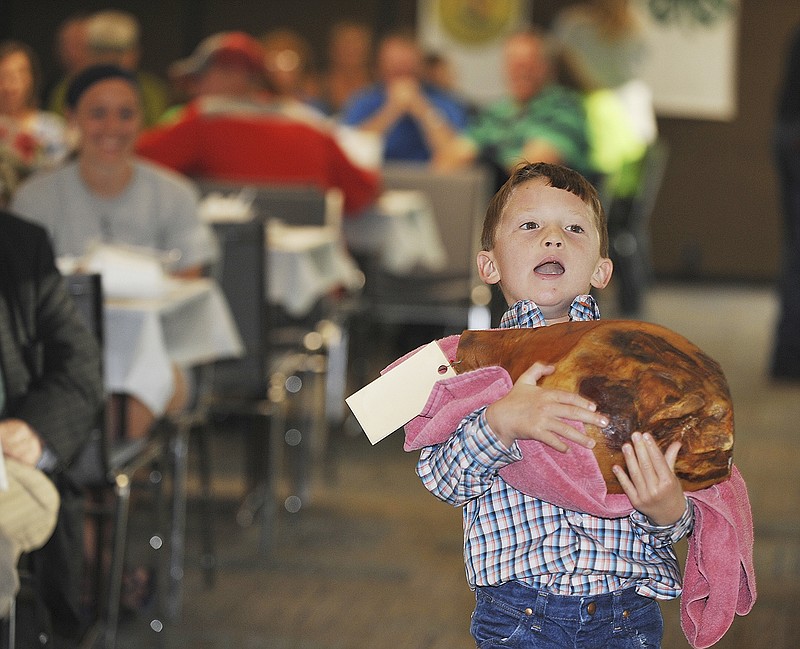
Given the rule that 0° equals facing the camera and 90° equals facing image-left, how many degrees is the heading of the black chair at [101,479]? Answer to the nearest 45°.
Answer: approximately 225°

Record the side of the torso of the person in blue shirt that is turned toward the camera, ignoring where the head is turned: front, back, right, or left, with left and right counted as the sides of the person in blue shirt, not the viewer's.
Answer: front

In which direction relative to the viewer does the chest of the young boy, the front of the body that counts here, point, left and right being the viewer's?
facing the viewer

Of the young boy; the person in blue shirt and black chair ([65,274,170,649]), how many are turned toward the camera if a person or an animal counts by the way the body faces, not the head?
2

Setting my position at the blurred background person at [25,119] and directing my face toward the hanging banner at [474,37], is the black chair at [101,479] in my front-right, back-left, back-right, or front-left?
back-right

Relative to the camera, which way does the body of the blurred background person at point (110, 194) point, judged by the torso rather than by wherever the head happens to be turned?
toward the camera

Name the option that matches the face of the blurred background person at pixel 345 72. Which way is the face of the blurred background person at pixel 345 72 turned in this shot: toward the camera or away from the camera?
toward the camera

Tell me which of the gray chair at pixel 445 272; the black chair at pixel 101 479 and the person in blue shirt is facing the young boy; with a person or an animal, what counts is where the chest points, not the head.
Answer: the person in blue shirt

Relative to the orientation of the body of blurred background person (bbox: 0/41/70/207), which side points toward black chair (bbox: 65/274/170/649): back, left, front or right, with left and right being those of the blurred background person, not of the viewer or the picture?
front

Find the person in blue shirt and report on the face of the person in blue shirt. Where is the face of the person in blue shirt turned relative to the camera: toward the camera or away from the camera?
toward the camera

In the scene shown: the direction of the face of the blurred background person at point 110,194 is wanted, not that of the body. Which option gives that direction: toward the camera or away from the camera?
toward the camera

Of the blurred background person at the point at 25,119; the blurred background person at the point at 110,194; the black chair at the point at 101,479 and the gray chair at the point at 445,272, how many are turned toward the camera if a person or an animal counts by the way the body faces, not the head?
2

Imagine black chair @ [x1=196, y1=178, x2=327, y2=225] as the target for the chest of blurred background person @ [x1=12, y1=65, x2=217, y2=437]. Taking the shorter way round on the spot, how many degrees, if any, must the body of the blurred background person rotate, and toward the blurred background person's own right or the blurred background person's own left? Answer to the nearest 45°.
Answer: approximately 135° to the blurred background person's own left

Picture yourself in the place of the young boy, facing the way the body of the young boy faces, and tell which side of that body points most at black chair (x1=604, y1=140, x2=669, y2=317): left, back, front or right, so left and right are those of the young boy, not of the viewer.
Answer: back

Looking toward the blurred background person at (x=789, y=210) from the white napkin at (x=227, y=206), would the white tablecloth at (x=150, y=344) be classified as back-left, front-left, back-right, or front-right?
back-right
